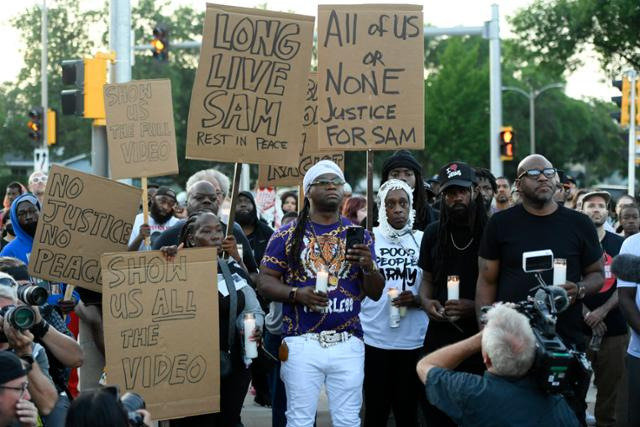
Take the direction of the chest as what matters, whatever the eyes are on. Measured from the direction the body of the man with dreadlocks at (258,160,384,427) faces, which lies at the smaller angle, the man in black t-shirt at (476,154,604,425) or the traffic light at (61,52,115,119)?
the man in black t-shirt

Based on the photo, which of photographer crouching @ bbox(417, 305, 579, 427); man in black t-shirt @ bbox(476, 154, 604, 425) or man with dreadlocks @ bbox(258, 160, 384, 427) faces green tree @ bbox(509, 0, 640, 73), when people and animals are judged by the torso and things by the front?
the photographer crouching

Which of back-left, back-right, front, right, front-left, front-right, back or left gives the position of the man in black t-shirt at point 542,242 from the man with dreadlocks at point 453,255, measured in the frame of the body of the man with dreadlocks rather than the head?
front-left

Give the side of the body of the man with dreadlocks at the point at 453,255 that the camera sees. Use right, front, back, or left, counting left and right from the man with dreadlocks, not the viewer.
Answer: front

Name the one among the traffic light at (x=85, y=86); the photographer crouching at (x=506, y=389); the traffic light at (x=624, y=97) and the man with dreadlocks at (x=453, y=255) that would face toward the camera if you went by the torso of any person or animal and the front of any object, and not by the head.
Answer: the man with dreadlocks

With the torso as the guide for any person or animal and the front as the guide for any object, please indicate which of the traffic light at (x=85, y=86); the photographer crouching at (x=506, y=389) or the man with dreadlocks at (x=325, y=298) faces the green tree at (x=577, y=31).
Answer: the photographer crouching

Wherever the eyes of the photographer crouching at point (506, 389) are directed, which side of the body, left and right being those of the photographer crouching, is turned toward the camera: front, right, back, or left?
back

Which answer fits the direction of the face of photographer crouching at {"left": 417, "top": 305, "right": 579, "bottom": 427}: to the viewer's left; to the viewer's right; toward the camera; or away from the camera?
away from the camera

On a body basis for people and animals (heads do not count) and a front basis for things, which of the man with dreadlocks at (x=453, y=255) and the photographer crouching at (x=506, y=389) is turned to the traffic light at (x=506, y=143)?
the photographer crouching

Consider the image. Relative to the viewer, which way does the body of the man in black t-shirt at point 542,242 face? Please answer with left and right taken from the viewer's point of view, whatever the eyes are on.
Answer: facing the viewer
